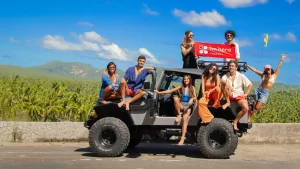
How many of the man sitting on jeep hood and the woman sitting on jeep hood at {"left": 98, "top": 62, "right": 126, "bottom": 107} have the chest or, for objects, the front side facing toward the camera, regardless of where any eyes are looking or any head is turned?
2

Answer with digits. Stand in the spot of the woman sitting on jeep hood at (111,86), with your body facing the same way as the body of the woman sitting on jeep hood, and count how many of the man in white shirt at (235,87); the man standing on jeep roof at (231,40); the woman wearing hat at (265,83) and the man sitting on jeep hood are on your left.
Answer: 4

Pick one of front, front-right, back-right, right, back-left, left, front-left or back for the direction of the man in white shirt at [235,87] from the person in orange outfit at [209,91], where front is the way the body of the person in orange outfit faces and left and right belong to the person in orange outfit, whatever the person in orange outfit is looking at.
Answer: left

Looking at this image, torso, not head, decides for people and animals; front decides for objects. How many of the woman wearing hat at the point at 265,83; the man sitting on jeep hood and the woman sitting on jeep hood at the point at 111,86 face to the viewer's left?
0

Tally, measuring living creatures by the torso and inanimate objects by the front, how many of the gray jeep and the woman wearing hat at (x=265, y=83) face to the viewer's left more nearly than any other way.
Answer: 1

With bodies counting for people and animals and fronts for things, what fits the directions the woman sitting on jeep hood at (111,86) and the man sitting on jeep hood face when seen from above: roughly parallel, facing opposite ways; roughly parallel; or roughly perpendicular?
roughly parallel

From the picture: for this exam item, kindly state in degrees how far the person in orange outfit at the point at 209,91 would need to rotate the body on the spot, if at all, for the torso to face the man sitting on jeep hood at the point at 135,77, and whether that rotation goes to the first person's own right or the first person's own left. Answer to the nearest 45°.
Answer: approximately 90° to the first person's own right

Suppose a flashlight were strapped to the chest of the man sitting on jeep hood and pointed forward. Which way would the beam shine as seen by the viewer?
toward the camera

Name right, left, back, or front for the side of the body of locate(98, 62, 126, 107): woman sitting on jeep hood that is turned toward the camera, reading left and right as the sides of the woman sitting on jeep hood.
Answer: front

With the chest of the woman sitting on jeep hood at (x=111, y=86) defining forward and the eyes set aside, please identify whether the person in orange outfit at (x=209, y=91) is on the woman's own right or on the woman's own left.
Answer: on the woman's own left

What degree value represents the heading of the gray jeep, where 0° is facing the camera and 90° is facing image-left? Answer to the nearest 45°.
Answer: approximately 90°

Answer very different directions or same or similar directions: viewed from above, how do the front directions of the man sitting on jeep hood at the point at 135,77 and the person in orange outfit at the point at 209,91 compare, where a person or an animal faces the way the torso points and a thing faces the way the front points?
same or similar directions

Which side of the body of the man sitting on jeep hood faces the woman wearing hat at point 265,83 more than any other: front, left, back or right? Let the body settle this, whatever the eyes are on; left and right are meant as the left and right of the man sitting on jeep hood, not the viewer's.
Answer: left

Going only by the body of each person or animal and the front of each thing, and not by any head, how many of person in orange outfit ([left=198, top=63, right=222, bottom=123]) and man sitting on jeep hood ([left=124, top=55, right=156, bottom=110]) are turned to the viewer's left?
0

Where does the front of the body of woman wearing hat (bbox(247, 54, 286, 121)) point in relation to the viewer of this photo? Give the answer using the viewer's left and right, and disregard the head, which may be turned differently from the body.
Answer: facing the viewer
